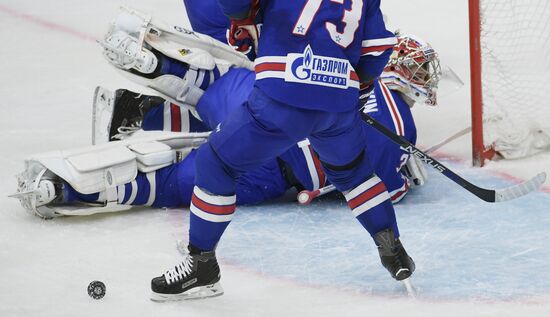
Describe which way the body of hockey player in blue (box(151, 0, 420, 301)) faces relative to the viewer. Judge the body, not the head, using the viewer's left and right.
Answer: facing away from the viewer and to the left of the viewer

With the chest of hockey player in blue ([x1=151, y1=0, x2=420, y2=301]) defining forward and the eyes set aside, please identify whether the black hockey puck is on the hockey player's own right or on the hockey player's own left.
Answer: on the hockey player's own left
